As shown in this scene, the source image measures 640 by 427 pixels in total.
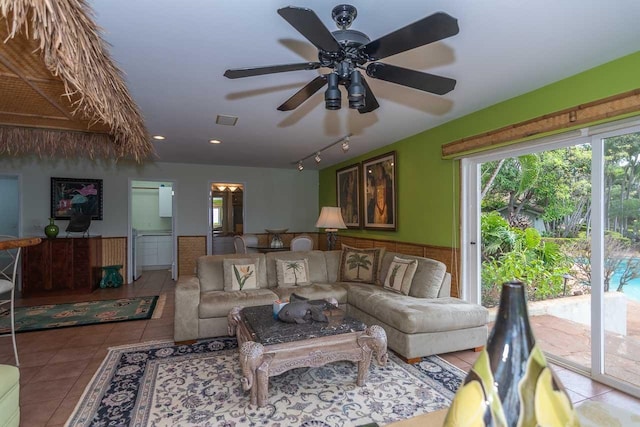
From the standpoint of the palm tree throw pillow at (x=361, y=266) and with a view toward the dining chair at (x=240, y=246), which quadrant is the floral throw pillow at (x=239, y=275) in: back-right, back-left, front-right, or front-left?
front-left

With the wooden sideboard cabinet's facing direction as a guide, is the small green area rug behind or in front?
in front

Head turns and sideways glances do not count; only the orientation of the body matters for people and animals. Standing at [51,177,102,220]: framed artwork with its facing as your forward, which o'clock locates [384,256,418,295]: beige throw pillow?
The beige throw pillow is roughly at 11 o'clock from the framed artwork.

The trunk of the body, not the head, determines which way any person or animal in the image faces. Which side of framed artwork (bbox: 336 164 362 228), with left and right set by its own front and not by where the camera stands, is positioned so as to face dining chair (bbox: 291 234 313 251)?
front

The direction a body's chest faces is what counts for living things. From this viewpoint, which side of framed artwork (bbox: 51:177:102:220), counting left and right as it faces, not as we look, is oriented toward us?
front

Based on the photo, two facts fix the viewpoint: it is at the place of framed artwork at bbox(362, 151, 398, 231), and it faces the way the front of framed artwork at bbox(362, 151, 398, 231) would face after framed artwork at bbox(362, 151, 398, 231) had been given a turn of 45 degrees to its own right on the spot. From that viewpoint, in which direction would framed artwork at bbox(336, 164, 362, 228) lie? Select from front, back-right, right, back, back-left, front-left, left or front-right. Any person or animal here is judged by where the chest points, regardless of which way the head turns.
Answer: front-right

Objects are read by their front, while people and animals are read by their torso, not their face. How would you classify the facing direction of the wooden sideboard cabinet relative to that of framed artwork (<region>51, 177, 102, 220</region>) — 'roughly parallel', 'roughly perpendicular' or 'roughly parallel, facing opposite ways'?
roughly parallel

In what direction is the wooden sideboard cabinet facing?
toward the camera

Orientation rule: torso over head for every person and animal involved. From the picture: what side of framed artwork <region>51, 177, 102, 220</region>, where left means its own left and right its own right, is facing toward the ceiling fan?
front

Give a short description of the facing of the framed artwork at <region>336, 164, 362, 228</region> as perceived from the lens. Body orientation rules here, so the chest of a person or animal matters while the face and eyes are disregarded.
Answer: facing the viewer and to the left of the viewer

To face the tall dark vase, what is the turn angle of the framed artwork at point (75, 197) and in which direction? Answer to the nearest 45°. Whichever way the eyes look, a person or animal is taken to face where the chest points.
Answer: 0° — it already faces it

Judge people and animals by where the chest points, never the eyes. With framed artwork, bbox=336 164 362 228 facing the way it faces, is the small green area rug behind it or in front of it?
in front
